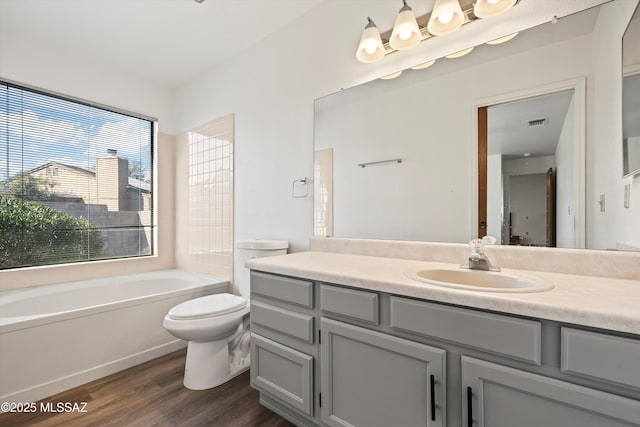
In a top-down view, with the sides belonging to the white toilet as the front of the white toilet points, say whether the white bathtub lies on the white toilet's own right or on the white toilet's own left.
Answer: on the white toilet's own right

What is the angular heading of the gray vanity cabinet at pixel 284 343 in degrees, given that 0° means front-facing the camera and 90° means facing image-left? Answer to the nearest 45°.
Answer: approximately 45°

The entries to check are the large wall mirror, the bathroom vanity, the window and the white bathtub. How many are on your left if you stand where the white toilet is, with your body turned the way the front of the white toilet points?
2

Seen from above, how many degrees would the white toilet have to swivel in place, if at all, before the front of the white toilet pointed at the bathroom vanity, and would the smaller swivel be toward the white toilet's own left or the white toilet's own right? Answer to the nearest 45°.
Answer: approximately 90° to the white toilet's own left

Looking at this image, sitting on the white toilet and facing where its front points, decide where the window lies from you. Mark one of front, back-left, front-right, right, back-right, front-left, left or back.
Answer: right

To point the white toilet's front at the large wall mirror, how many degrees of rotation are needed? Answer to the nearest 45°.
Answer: approximately 90° to its left

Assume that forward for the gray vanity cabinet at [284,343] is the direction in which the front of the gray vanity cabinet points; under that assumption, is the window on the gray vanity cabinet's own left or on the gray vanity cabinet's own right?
on the gray vanity cabinet's own right

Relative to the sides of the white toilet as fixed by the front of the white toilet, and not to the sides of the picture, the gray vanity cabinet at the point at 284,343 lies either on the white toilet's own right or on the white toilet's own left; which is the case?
on the white toilet's own left

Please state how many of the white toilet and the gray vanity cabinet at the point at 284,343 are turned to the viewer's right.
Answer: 0

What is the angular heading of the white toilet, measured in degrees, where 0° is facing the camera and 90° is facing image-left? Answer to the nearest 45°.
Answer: approximately 45°

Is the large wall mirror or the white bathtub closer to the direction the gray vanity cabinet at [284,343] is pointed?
the white bathtub
